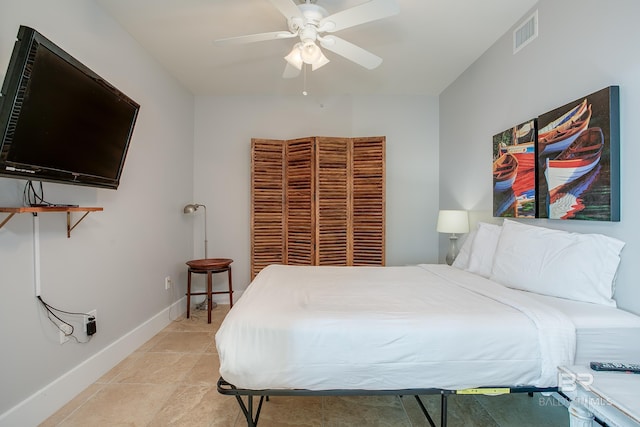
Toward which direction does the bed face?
to the viewer's left

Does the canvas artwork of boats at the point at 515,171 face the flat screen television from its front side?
yes

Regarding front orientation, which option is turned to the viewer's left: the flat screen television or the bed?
the bed

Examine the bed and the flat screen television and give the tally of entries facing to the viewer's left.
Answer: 1

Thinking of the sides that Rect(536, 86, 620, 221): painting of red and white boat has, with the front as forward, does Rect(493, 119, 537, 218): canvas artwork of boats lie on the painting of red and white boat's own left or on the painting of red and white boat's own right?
on the painting of red and white boat's own right

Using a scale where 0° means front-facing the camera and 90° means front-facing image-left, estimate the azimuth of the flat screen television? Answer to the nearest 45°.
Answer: approximately 315°

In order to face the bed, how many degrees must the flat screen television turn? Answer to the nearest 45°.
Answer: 0° — it already faces it

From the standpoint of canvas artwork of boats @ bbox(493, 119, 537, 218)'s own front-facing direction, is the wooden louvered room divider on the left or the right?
on its right

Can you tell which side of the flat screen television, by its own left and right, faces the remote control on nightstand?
front

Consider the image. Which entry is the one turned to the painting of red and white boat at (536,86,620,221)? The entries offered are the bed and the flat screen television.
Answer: the flat screen television
